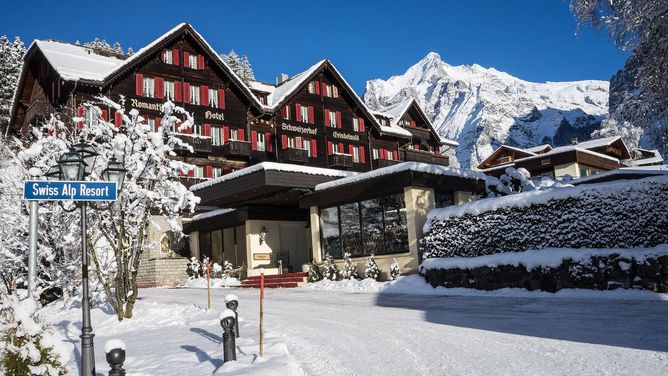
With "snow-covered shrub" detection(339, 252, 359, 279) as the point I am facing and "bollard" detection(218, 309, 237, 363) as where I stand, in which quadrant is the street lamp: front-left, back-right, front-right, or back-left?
back-left

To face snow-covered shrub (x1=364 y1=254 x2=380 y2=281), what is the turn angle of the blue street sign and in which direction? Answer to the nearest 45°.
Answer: approximately 135° to its left

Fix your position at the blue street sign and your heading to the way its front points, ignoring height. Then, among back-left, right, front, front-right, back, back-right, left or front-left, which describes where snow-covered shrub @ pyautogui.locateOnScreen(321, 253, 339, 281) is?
back-left

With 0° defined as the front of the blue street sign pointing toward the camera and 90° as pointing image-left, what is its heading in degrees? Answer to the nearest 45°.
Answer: approximately 0°

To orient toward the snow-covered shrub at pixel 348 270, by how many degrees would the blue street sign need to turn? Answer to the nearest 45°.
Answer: approximately 135° to its left

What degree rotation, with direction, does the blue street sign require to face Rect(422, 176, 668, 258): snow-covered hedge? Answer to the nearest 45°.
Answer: approximately 90° to its left
